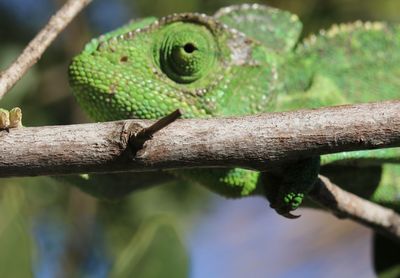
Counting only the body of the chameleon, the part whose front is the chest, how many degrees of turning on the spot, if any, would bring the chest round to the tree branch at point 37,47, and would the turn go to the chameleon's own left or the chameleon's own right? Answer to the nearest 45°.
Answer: approximately 45° to the chameleon's own left

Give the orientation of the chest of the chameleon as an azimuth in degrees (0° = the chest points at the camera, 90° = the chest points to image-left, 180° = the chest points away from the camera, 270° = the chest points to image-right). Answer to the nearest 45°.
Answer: approximately 90°
